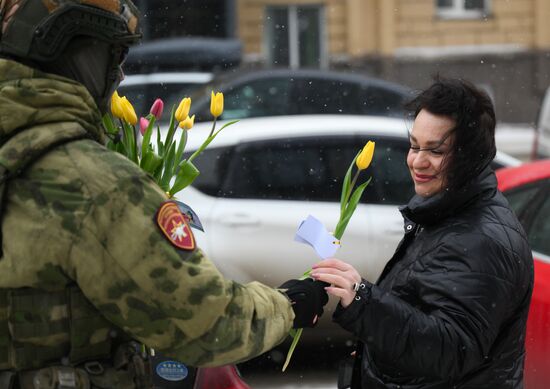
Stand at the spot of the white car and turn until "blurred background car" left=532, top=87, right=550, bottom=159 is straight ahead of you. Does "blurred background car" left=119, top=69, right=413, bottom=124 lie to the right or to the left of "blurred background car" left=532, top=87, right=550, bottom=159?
left

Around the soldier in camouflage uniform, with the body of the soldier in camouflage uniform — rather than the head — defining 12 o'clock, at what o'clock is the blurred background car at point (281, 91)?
The blurred background car is roughly at 11 o'clock from the soldier in camouflage uniform.

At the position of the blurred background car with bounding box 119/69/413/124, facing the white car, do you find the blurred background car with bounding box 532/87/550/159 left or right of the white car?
left

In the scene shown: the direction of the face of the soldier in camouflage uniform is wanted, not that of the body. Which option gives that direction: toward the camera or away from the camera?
away from the camera

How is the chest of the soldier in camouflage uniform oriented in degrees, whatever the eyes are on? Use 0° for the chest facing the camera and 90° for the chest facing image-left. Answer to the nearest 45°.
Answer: approximately 225°

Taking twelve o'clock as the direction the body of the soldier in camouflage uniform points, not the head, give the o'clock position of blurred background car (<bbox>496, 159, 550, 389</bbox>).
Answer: The blurred background car is roughly at 12 o'clock from the soldier in camouflage uniform.
